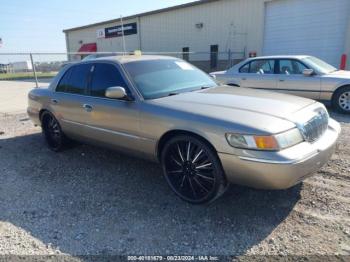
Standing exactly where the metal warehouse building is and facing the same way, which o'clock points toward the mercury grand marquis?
The mercury grand marquis is roughly at 11 o'clock from the metal warehouse building.

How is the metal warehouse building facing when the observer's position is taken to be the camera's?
facing the viewer and to the left of the viewer

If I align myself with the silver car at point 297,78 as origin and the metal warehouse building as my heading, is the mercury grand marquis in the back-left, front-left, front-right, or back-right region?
back-left

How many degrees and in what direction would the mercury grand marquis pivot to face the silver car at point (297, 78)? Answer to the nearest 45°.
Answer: approximately 90° to its left

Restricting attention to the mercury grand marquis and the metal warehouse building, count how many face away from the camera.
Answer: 0

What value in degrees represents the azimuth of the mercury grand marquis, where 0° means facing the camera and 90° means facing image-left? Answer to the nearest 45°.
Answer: approximately 315°

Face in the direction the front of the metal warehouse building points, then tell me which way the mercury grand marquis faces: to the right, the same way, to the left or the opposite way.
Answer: to the left

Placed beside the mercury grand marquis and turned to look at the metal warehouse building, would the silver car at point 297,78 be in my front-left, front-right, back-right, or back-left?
front-right

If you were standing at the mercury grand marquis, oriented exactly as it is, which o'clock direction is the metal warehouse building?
The metal warehouse building is roughly at 8 o'clock from the mercury grand marquis.
